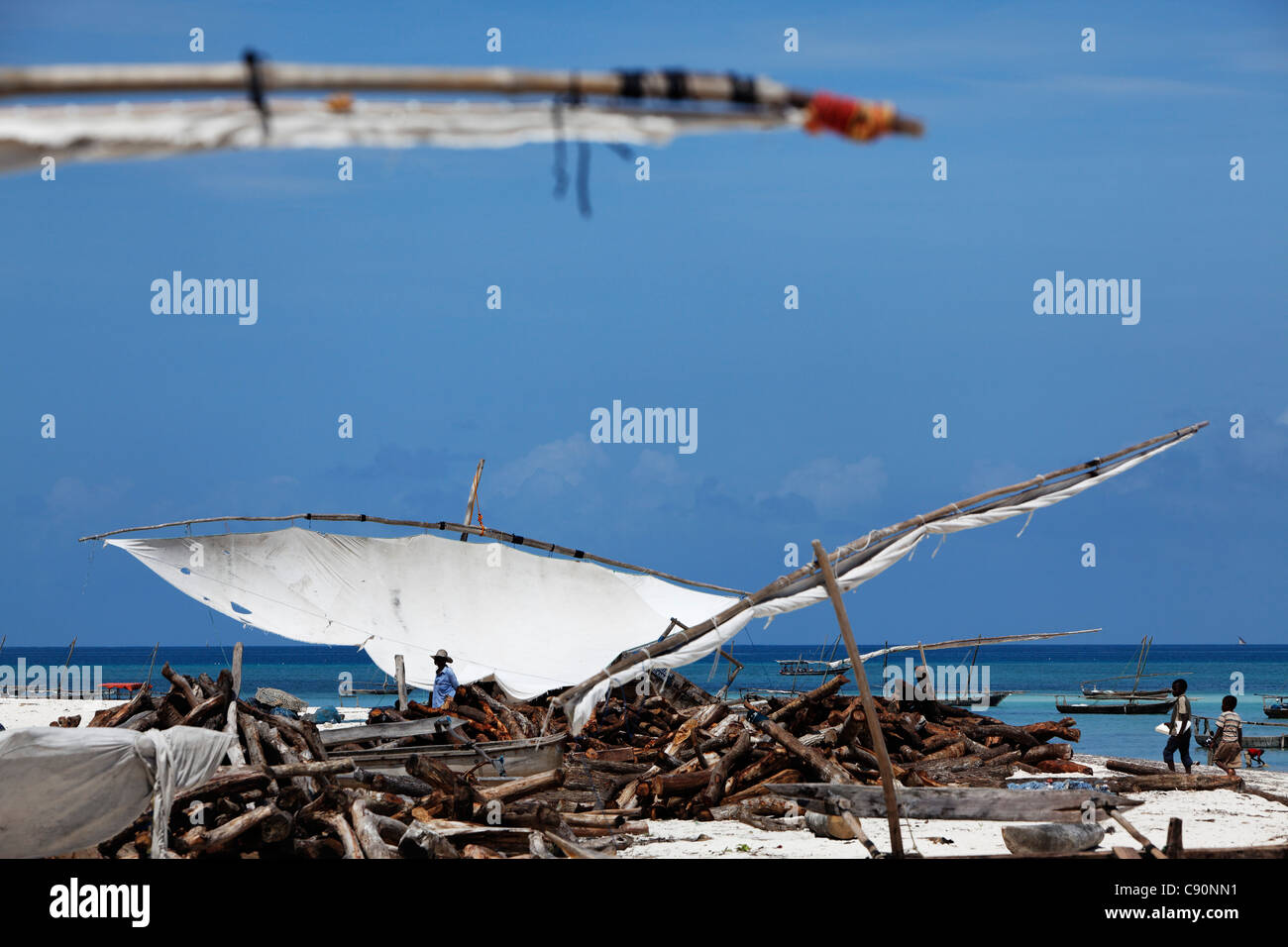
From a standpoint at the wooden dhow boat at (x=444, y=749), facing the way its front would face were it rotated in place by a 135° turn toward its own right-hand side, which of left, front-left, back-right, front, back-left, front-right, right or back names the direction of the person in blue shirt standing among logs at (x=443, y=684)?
back-right

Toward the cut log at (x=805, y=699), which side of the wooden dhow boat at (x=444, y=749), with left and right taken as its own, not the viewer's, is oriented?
front

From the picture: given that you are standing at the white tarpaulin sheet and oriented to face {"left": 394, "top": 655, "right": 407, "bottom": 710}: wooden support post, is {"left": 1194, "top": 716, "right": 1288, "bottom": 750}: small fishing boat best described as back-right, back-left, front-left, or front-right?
front-right

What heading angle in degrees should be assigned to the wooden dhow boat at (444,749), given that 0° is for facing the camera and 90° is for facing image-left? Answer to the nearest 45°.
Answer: approximately 270°

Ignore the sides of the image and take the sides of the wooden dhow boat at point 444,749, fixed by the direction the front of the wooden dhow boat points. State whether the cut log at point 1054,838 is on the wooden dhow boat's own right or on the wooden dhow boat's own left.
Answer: on the wooden dhow boat's own right

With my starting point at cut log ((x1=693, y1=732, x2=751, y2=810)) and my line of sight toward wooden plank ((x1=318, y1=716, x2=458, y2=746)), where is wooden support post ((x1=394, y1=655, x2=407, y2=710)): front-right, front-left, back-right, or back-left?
front-right

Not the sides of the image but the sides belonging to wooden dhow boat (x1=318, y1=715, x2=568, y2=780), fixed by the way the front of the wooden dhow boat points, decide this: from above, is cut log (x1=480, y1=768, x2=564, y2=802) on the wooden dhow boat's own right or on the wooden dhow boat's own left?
on the wooden dhow boat's own right

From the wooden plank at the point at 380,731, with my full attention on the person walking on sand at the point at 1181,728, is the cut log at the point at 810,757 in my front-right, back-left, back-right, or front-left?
front-right

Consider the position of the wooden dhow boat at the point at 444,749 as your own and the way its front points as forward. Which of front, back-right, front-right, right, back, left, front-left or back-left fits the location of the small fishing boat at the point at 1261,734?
front-left

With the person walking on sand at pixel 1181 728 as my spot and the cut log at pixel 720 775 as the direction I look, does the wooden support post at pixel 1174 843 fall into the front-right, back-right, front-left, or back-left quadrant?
front-left

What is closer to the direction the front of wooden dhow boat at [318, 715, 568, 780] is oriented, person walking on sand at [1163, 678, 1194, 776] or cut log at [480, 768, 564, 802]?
the person walking on sand

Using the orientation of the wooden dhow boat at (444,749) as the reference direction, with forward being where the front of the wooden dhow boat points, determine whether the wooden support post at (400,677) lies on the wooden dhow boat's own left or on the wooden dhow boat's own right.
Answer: on the wooden dhow boat's own left
